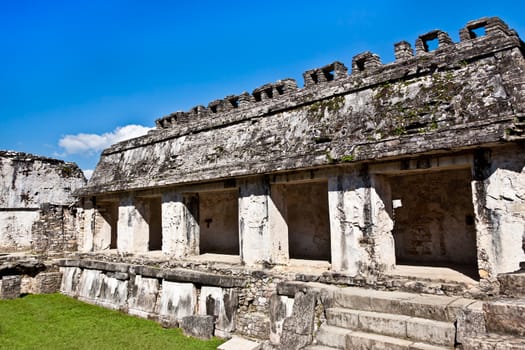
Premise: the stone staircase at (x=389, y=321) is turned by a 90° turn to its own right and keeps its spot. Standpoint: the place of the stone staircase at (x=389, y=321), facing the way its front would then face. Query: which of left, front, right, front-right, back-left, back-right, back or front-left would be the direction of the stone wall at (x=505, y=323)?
back

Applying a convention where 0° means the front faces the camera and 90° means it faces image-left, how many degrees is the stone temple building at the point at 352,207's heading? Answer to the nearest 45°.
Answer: approximately 45°

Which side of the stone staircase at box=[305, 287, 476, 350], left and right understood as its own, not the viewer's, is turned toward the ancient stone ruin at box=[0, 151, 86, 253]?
right

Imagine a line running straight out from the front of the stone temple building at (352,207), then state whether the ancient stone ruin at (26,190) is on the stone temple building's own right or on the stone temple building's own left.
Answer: on the stone temple building's own right
